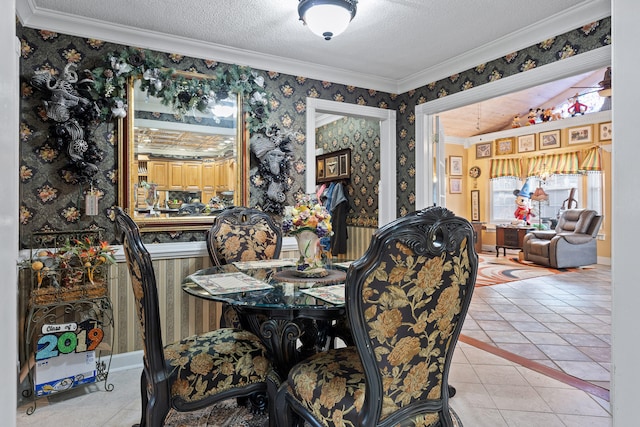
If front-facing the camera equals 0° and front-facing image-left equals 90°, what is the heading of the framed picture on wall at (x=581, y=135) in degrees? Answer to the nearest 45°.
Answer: approximately 45°

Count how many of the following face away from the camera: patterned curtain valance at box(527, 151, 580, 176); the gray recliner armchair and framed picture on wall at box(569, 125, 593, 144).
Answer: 0

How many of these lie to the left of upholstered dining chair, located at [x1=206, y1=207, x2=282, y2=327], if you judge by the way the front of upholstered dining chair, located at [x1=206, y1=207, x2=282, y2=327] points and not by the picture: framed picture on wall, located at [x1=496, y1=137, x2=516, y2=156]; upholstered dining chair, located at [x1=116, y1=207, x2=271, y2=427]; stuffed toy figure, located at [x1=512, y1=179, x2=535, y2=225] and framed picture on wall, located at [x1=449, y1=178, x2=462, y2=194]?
3

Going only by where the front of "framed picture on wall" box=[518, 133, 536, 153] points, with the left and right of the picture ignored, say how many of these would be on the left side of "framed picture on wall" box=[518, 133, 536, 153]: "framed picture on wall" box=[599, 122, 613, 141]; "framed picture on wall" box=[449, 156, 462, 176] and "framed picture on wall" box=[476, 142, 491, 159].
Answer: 1

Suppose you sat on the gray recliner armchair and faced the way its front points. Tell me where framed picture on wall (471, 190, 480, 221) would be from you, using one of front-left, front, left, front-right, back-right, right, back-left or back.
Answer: right

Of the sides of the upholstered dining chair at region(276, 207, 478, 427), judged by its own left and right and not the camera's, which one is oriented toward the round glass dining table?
front

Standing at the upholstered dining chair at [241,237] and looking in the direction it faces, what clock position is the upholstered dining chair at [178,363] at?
the upholstered dining chair at [178,363] is roughly at 2 o'clock from the upholstered dining chair at [241,237].

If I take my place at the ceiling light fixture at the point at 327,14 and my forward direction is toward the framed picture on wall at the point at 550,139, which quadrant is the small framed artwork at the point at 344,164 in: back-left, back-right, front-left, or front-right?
front-left

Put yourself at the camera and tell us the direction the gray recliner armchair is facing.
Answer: facing the viewer and to the left of the viewer

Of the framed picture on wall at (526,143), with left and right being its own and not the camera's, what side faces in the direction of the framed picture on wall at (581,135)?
left

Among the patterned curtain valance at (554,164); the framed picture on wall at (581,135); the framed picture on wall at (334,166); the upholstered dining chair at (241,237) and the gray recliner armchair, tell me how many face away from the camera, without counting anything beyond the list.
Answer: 0

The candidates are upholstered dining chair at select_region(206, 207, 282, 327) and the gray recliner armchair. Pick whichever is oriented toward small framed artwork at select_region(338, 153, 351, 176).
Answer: the gray recliner armchair

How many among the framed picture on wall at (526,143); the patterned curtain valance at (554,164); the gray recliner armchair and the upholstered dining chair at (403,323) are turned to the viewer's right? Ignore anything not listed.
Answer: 0

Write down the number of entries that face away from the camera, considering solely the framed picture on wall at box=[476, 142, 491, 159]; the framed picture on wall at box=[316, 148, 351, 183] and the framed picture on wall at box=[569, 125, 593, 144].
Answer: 0
